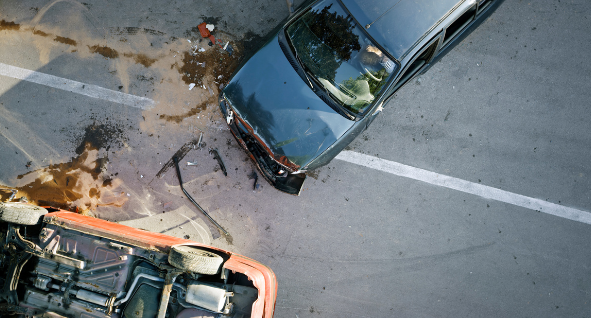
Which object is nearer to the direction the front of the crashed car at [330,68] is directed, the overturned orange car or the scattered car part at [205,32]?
the overturned orange car

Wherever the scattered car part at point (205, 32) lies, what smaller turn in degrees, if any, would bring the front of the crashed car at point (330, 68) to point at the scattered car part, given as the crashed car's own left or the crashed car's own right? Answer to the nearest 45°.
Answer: approximately 90° to the crashed car's own right

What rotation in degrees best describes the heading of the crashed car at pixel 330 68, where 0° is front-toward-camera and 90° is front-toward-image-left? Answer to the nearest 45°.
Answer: approximately 45°

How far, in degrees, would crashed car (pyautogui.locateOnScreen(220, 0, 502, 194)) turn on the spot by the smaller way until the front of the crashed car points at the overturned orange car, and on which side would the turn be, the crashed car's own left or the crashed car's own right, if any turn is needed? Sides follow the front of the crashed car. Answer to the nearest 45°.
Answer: approximately 45° to the crashed car's own right

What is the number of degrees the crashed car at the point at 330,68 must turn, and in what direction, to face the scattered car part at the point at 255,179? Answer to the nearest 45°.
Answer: approximately 45° to its right
